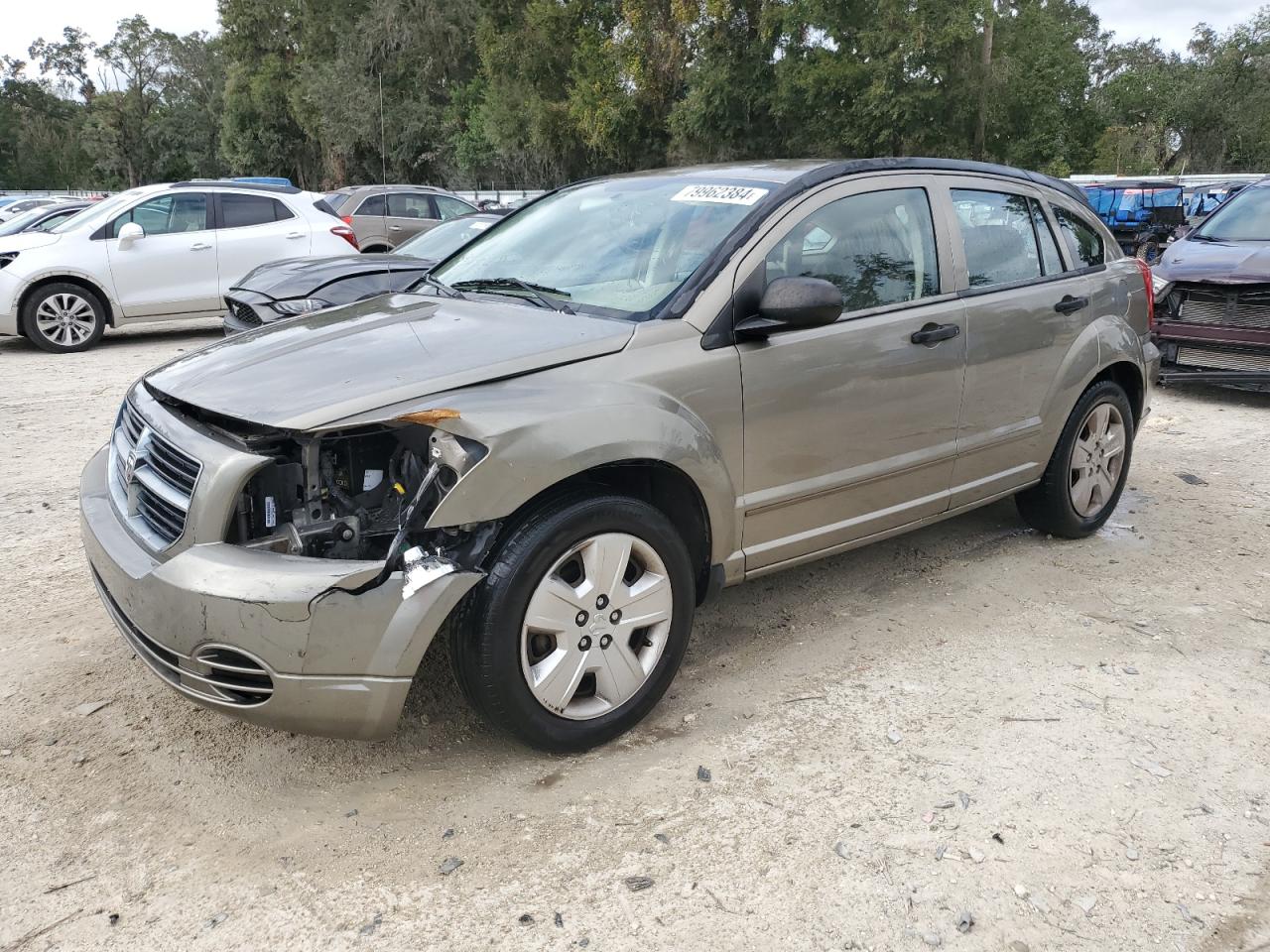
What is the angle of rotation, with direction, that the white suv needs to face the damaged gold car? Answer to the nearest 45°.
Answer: approximately 90° to its left

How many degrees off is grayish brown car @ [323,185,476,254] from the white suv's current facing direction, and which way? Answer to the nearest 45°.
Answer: approximately 135° to its right

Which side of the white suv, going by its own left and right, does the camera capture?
left

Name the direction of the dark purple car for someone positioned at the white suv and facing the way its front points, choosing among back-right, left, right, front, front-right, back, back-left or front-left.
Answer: back-left

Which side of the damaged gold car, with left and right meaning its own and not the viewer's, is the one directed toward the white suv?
right

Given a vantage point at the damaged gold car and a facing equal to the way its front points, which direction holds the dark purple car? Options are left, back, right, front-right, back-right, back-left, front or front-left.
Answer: back
